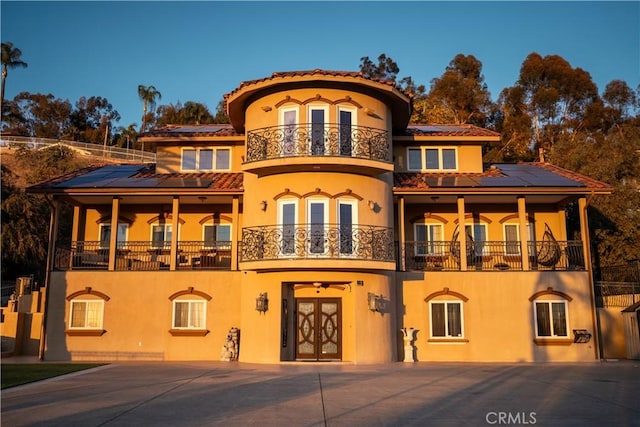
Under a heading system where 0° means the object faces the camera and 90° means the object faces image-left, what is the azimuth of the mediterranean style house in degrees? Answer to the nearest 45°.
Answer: approximately 0°

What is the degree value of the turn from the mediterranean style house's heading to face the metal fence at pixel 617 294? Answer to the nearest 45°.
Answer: approximately 90° to its left
